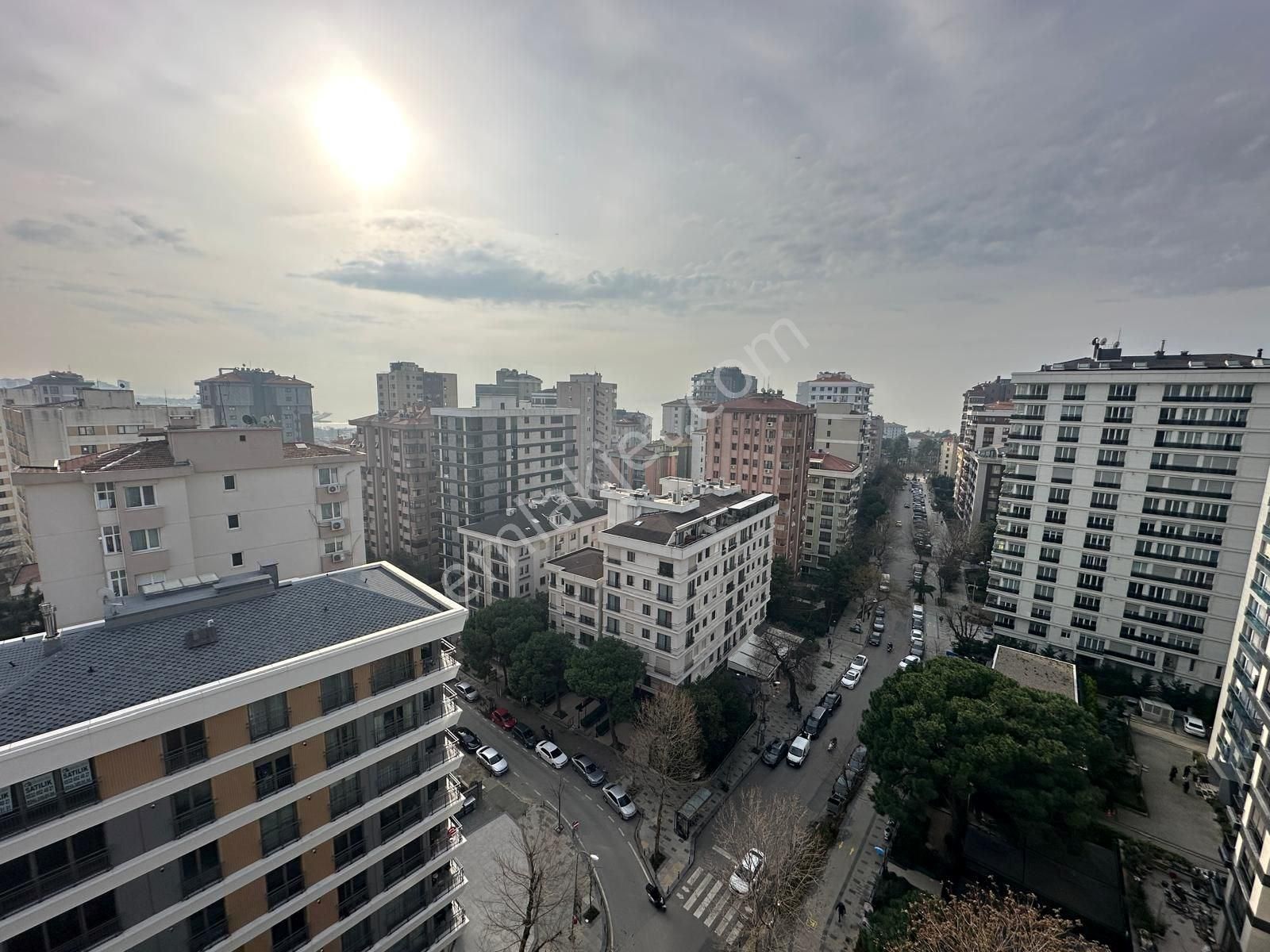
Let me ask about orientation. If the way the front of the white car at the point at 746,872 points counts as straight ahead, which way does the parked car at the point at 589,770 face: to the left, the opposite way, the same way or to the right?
to the left

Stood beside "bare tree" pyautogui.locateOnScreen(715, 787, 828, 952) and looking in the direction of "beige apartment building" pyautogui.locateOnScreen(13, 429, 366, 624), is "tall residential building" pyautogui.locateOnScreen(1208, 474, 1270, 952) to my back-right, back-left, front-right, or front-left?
back-right

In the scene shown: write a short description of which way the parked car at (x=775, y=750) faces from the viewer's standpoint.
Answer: facing the viewer and to the left of the viewer

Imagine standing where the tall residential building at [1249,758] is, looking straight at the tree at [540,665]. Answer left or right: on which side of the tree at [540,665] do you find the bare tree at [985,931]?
left
